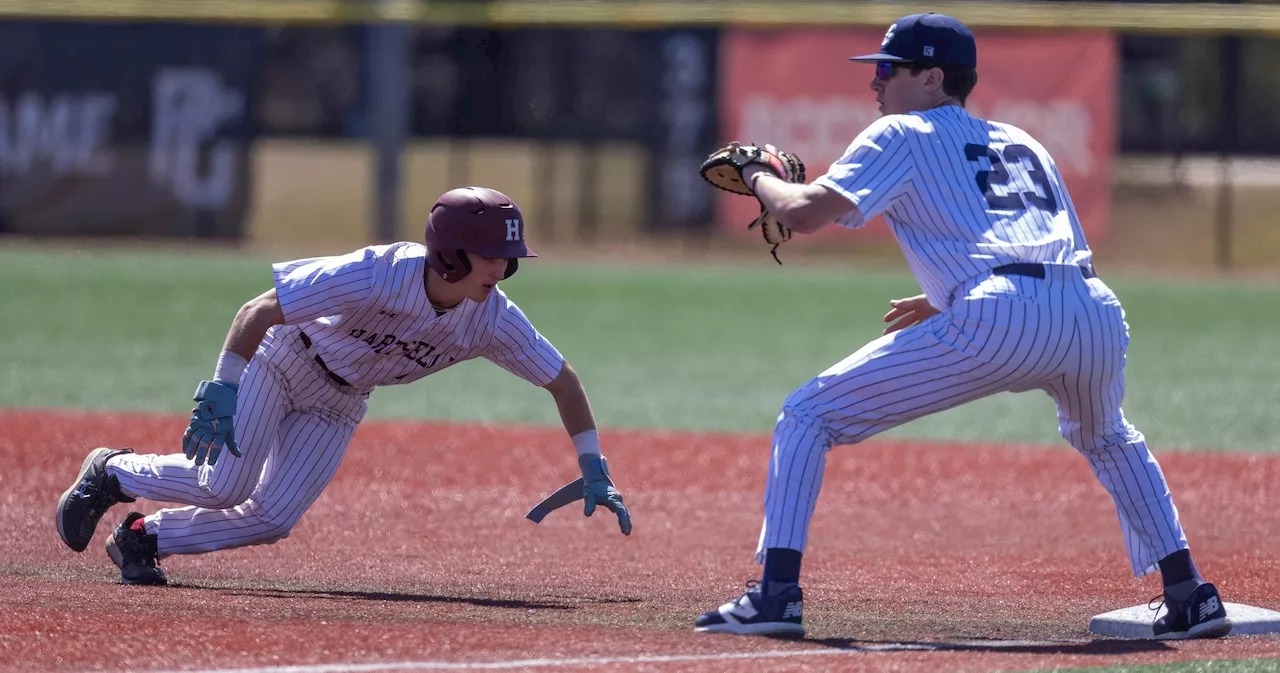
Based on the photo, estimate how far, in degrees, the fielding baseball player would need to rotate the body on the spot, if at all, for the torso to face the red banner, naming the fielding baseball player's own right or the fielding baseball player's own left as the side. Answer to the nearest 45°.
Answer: approximately 45° to the fielding baseball player's own right

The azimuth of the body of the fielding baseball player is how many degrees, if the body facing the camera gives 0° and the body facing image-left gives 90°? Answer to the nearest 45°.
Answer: approximately 135°

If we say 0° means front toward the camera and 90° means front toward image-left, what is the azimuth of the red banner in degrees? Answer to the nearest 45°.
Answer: approximately 0°

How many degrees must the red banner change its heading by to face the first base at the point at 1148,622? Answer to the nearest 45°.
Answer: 0° — it already faces it

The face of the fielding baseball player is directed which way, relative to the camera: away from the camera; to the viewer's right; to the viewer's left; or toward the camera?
to the viewer's left

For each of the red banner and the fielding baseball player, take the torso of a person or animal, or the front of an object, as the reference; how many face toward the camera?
1

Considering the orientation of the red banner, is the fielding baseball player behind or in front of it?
in front

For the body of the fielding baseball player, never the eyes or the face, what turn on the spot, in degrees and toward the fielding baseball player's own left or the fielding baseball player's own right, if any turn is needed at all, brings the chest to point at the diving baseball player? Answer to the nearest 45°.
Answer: approximately 45° to the fielding baseball player's own left
